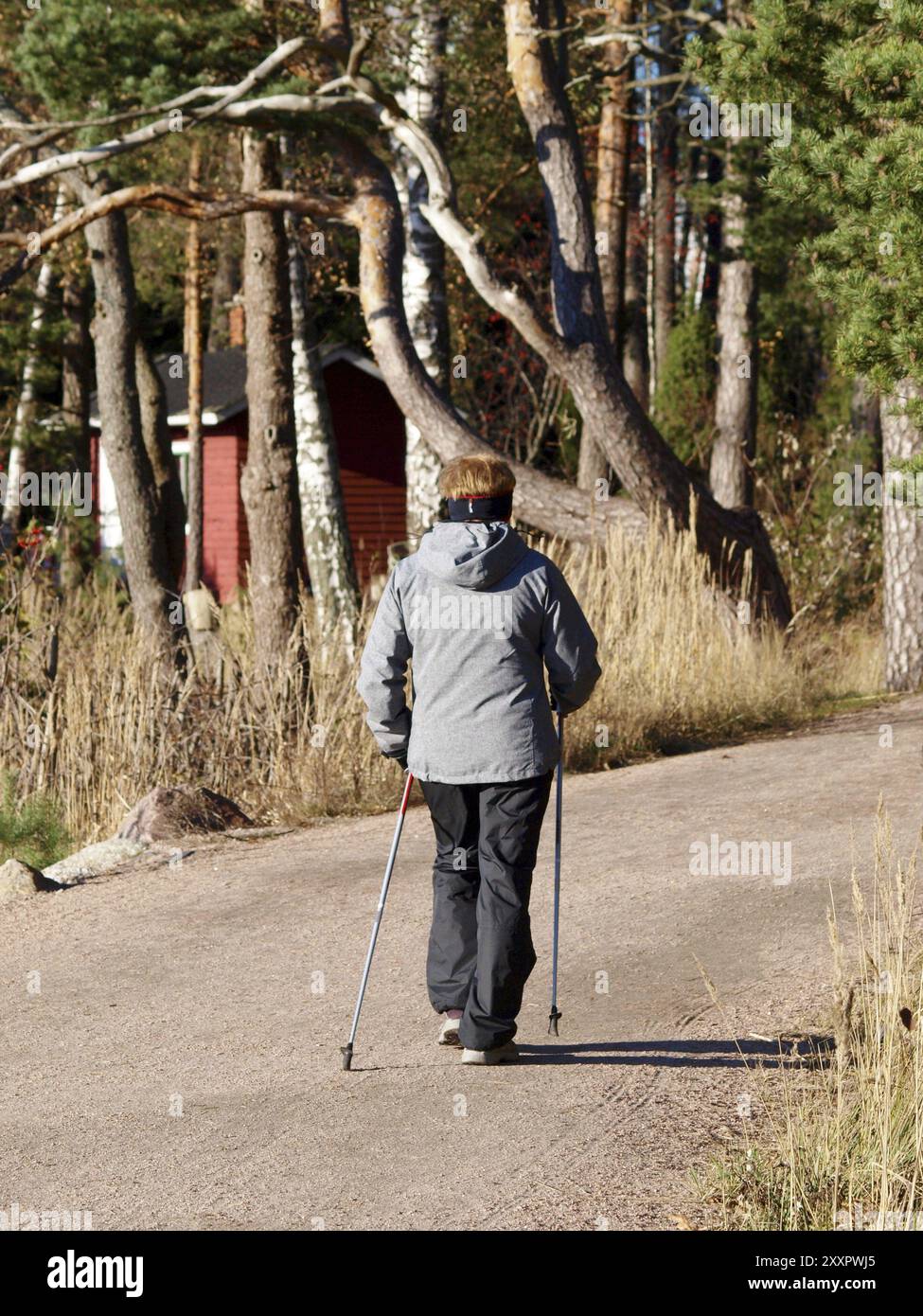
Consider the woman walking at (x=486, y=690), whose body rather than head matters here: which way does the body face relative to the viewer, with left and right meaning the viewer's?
facing away from the viewer

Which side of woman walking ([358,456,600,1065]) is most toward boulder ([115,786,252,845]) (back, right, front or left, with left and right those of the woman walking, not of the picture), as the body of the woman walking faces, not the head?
front

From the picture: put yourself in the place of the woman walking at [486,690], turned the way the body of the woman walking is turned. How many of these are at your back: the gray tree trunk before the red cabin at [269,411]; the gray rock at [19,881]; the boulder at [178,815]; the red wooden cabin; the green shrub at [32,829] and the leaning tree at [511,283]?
0

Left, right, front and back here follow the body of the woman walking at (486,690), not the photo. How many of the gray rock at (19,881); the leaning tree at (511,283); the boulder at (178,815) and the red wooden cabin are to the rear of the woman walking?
0

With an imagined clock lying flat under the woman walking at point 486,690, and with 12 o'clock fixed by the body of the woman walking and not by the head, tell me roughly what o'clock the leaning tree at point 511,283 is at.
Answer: The leaning tree is roughly at 12 o'clock from the woman walking.

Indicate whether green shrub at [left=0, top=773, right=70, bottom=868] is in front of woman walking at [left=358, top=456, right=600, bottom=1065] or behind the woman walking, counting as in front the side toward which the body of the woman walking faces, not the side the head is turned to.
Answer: in front

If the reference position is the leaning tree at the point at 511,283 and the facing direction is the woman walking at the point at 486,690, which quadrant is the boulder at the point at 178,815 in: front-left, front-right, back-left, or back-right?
front-right

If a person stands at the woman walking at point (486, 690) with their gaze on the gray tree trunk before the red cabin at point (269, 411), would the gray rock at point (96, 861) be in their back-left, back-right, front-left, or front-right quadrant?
front-left

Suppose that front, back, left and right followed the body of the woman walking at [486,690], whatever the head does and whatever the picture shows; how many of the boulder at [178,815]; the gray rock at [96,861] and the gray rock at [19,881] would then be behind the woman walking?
0

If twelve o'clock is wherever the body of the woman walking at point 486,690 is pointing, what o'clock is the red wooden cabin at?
The red wooden cabin is roughly at 12 o'clock from the woman walking.

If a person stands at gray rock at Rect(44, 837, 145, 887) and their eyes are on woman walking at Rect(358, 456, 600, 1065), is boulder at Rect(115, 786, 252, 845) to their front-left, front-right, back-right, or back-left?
back-left

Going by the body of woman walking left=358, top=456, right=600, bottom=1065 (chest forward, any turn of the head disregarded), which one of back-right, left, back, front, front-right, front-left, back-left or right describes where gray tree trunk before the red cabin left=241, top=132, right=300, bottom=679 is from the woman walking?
front
